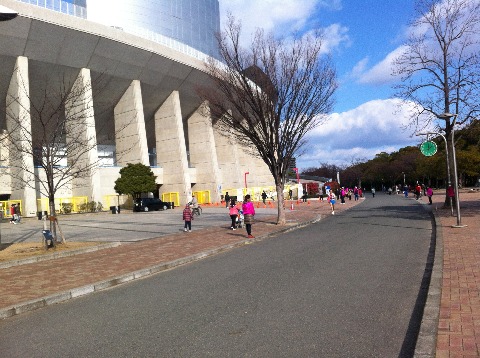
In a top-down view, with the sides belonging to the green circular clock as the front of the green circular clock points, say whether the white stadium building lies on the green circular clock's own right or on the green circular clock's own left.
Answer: on the green circular clock's own right

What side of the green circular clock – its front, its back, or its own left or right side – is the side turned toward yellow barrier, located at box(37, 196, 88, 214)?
right

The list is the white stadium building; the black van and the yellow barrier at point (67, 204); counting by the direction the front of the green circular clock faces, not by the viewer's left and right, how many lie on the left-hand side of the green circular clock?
0

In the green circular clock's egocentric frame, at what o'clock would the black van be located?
The black van is roughly at 4 o'clock from the green circular clock.

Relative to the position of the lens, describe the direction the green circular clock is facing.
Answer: facing the viewer
